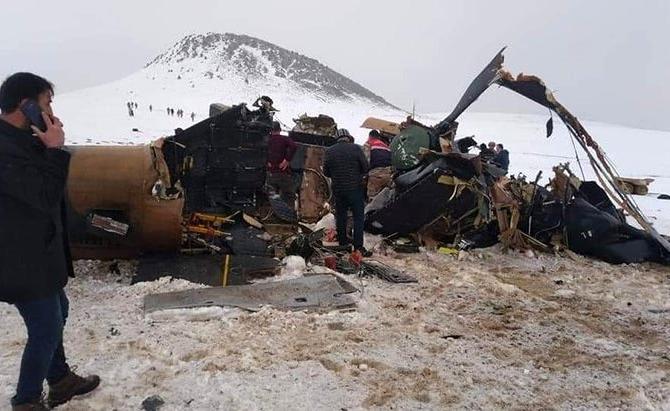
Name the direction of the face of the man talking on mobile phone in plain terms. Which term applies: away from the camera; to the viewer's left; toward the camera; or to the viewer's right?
to the viewer's right

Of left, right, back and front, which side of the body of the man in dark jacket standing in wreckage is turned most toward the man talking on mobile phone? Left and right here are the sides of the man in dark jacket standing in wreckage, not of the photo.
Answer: back

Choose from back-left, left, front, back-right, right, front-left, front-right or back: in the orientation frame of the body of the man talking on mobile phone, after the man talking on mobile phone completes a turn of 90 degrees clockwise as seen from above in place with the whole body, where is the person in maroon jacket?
back-left

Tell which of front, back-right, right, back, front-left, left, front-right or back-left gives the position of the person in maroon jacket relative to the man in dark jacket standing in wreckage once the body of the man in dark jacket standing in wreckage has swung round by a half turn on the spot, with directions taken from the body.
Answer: back-right

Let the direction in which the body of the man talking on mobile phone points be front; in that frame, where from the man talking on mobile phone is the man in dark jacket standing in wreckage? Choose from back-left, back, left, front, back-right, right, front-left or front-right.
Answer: front-left

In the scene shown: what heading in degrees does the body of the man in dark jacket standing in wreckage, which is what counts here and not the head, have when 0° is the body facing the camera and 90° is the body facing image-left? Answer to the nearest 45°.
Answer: approximately 180°

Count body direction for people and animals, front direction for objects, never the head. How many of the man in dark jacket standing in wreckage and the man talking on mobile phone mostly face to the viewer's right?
1

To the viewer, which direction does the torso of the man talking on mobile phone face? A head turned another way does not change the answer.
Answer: to the viewer's right
